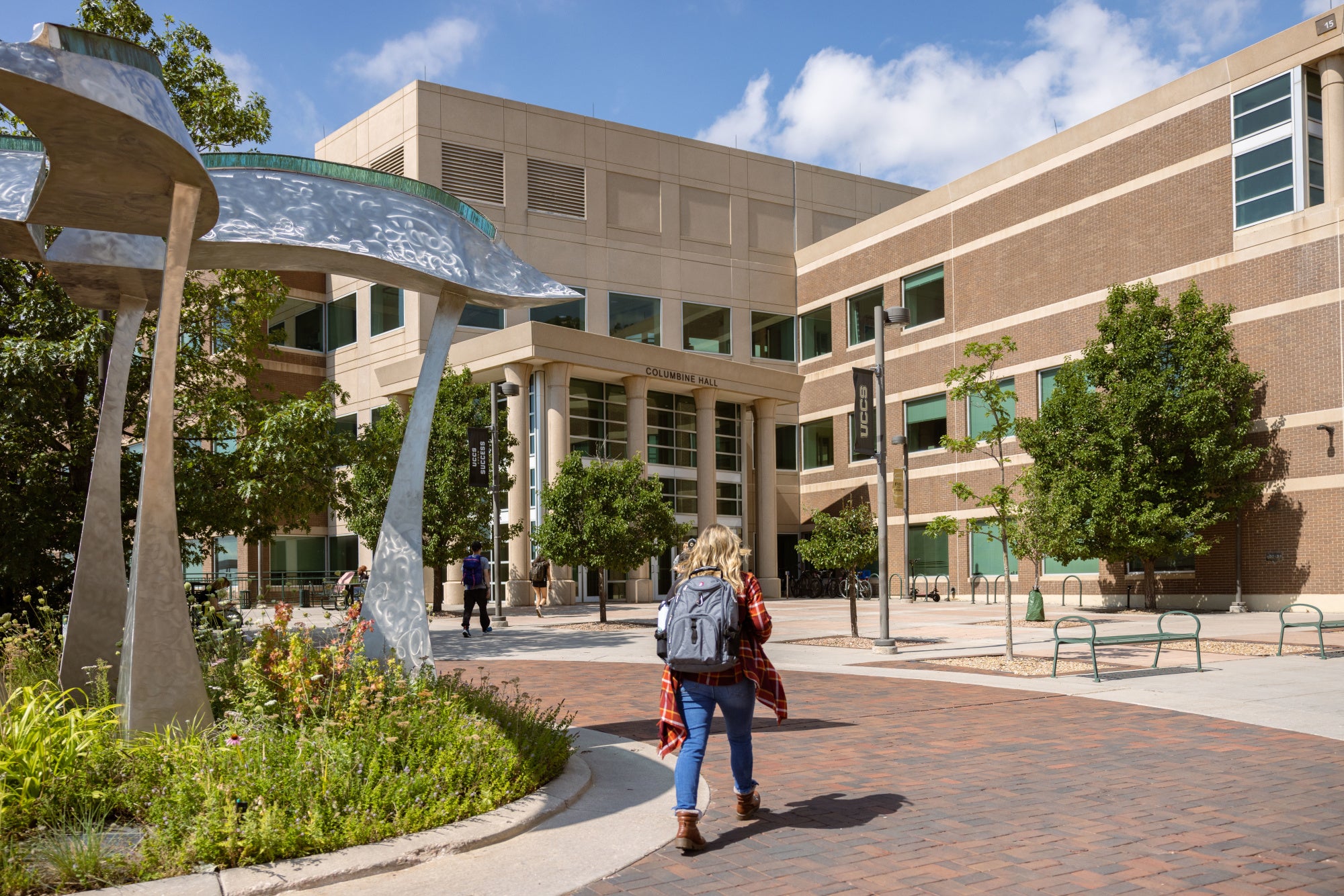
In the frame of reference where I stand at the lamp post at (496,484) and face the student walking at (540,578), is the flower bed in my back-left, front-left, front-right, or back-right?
back-right

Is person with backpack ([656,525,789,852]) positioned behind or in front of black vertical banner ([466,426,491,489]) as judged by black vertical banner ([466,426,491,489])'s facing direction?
in front

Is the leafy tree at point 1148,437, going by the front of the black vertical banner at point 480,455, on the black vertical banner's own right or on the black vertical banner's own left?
on the black vertical banner's own left

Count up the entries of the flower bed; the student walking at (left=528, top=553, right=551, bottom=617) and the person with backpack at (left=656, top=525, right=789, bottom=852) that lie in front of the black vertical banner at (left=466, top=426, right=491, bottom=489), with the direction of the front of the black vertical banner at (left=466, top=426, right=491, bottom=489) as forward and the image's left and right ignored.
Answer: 2

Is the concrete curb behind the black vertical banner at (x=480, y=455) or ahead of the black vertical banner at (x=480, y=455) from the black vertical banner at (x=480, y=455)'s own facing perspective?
ahead

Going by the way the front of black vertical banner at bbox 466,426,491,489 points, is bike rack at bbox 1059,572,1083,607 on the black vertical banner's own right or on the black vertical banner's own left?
on the black vertical banner's own left

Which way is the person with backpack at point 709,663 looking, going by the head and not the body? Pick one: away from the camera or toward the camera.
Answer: away from the camera

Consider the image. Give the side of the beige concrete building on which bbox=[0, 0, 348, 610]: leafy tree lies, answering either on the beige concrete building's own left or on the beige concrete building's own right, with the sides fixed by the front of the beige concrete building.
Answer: on the beige concrete building's own right

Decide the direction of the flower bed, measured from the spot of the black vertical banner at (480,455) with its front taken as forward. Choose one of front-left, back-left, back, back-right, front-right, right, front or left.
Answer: front

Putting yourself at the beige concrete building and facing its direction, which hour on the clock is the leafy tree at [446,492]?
The leafy tree is roughly at 2 o'clock from the beige concrete building.

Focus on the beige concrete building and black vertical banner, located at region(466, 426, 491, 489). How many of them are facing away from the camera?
0

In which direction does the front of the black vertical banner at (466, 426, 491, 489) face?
toward the camera
